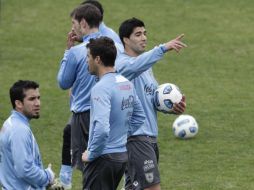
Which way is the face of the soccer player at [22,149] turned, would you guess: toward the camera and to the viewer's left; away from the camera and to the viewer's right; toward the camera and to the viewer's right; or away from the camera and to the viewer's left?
toward the camera and to the viewer's right

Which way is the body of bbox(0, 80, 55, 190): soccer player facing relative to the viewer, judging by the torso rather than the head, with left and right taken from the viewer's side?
facing to the right of the viewer

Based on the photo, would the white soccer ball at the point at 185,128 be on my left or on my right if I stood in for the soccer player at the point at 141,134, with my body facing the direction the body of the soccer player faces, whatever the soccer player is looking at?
on my left

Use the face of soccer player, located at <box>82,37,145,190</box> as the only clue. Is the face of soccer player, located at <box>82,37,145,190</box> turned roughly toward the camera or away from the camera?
away from the camera

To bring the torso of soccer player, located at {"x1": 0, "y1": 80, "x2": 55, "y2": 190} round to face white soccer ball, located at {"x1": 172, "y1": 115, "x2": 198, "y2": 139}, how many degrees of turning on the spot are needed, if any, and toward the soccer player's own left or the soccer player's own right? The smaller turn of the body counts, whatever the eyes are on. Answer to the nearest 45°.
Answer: approximately 45° to the soccer player's own left

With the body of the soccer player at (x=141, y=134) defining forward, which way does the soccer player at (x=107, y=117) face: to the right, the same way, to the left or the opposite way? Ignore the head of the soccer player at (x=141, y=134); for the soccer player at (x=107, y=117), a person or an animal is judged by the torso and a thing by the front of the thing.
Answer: the opposite way

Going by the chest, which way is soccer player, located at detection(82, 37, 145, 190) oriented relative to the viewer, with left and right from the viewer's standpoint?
facing away from the viewer and to the left of the viewer

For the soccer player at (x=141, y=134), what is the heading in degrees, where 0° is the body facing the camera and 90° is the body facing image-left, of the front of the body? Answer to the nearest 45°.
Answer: approximately 315°
